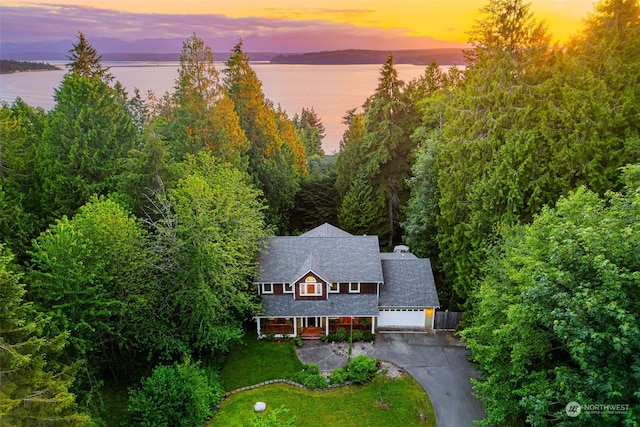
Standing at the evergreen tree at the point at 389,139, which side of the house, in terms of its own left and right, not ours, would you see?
back

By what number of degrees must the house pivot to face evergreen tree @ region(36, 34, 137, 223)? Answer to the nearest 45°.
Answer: approximately 90° to its right

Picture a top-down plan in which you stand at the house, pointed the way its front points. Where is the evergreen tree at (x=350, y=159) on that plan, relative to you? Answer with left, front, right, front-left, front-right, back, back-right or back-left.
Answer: back

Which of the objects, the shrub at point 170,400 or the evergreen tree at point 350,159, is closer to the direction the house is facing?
the shrub

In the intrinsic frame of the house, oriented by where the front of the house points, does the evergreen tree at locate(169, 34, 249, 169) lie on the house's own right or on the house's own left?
on the house's own right

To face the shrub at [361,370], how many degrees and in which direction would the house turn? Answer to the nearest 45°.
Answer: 0° — it already faces it

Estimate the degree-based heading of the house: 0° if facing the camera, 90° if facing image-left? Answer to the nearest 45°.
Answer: approximately 0°

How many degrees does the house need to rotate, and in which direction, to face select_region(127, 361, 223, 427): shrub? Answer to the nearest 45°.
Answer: approximately 45° to its right

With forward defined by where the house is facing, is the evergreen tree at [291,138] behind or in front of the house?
behind
